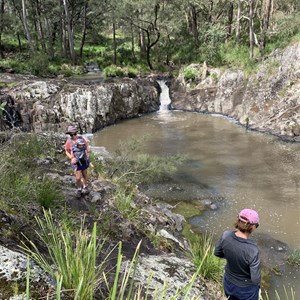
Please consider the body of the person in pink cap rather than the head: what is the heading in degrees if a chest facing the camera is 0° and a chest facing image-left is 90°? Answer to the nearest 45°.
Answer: approximately 180°

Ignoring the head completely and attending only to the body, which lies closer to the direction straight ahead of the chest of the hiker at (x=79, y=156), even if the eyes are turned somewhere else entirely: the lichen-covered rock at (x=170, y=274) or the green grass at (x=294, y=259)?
the lichen-covered rock

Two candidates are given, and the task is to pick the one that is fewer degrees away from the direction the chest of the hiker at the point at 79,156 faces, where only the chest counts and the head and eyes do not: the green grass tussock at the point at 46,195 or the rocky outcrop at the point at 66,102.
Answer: the green grass tussock

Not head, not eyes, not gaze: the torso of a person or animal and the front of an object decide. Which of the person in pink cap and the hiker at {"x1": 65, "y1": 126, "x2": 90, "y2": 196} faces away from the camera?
the person in pink cap

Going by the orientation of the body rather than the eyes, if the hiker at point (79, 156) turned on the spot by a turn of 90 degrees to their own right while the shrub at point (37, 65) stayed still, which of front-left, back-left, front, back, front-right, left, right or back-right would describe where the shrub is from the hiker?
right

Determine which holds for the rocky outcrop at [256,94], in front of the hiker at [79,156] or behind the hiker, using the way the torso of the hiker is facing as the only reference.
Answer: behind

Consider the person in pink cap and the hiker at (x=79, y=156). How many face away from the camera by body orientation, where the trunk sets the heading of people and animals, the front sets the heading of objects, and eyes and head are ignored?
1

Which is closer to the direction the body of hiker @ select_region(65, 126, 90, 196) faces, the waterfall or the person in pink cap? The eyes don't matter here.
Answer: the person in pink cap

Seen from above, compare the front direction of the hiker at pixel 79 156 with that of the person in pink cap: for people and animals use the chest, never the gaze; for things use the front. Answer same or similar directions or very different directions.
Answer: very different directions

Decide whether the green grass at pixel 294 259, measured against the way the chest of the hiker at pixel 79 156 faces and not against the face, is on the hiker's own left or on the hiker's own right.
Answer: on the hiker's own left

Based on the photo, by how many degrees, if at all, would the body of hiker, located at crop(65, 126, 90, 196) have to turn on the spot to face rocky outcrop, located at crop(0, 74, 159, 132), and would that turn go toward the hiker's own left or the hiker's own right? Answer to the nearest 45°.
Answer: approximately 180°

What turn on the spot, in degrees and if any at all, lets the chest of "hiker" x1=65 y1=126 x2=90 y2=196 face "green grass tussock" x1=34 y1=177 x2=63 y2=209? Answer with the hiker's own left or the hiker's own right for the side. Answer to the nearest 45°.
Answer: approximately 45° to the hiker's own right
